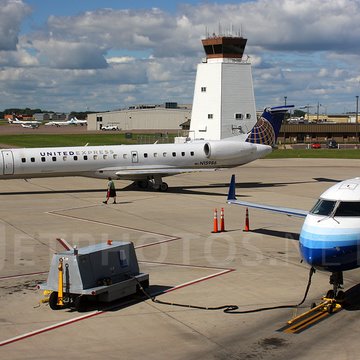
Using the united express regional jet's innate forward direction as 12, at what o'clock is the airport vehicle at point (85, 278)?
The airport vehicle is roughly at 9 o'clock from the united express regional jet.

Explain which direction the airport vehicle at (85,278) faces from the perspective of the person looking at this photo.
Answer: facing the viewer and to the left of the viewer

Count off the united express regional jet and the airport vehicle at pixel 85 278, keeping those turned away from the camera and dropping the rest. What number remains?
0

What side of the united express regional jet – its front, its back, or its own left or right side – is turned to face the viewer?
left

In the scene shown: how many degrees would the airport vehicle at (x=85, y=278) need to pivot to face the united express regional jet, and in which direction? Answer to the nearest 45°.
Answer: approximately 135° to its right
